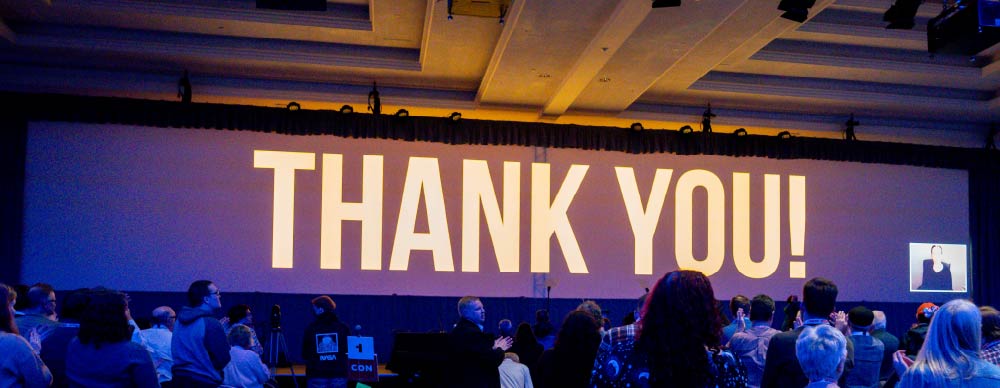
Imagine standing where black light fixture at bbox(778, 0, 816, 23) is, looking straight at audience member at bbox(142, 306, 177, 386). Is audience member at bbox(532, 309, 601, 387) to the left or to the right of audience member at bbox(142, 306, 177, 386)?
left

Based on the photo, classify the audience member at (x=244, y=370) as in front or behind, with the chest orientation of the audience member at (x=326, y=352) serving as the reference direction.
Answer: behind

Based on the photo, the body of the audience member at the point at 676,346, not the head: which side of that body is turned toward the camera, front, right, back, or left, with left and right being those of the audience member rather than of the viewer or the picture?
back

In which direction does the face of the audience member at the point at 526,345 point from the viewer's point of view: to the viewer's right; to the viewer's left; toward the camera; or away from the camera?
away from the camera

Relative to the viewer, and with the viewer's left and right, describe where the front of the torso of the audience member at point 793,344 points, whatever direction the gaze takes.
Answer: facing away from the viewer

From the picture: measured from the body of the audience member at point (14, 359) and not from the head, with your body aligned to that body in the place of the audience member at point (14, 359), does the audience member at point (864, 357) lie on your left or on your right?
on your right

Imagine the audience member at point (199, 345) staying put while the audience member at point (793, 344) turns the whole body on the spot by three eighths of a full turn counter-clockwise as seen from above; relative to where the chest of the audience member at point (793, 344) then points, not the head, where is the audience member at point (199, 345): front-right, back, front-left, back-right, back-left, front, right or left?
front-right

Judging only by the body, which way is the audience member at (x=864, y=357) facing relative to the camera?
away from the camera

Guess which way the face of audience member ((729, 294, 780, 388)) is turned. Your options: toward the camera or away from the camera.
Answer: away from the camera

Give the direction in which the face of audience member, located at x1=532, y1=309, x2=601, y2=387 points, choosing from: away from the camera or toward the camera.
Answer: away from the camera

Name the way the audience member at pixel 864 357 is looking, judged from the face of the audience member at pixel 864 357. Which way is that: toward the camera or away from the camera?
away from the camera
